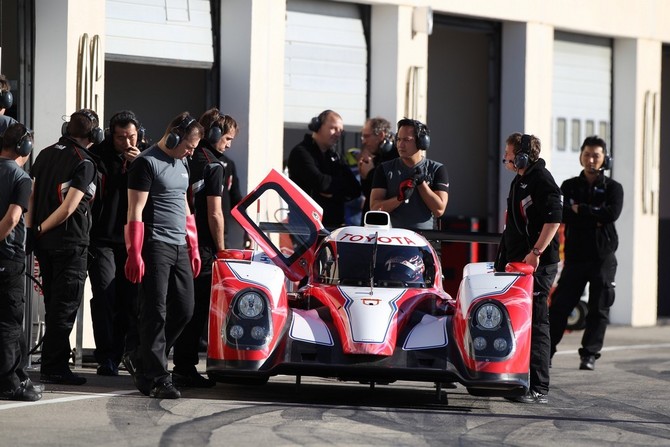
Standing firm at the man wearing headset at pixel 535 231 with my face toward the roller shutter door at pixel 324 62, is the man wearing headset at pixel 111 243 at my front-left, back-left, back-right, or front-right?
front-left

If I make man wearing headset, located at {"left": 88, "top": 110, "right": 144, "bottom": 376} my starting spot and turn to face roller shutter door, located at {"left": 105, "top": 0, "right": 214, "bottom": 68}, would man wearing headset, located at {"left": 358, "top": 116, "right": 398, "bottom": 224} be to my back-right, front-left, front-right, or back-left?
front-right

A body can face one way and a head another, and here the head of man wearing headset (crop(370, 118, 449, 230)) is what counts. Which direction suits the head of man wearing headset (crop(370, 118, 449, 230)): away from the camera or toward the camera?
toward the camera

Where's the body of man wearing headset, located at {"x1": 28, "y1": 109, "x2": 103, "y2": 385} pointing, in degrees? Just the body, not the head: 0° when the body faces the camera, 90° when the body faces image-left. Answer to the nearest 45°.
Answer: approximately 225°

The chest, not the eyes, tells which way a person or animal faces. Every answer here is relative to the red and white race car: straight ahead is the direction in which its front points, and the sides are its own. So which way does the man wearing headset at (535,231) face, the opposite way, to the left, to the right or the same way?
to the right

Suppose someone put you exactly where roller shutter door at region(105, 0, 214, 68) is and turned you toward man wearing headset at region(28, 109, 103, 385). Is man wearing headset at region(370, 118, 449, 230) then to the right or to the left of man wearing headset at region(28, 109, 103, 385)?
left

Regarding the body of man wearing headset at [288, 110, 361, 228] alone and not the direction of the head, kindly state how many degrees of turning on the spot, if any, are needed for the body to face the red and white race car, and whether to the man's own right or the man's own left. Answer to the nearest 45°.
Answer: approximately 45° to the man's own right

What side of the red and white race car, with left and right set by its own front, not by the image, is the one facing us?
front

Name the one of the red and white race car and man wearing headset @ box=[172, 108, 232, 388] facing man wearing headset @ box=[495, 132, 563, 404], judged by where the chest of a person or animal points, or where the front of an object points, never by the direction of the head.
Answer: man wearing headset @ box=[172, 108, 232, 388]

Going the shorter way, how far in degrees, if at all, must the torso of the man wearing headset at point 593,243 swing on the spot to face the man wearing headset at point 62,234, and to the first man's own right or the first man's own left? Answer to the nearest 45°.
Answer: approximately 45° to the first man's own right

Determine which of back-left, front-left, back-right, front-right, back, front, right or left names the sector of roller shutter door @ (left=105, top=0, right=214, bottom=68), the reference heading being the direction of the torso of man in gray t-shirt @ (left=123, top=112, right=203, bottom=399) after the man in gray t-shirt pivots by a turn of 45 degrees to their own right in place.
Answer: back

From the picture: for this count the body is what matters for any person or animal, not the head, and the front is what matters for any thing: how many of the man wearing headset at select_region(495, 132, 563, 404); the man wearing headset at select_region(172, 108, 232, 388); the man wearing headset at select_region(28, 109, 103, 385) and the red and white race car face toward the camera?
1

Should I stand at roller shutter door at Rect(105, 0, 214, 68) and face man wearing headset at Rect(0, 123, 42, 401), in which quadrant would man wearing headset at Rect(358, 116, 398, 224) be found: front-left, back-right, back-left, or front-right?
front-left

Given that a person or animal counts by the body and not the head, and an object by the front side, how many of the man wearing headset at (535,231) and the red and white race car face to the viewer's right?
0

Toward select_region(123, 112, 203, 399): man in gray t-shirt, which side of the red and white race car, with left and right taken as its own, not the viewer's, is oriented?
right

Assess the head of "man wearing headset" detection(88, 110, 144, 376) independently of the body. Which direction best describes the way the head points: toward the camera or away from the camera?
toward the camera

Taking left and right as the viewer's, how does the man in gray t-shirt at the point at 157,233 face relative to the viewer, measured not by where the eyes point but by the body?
facing the viewer and to the right of the viewer

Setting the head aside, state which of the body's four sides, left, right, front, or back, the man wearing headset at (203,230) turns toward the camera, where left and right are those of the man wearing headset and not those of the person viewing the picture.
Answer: right

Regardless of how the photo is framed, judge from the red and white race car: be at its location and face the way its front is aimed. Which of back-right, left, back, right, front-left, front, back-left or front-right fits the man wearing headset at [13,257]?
right

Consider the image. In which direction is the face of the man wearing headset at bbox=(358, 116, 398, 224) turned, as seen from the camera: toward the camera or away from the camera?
toward the camera
